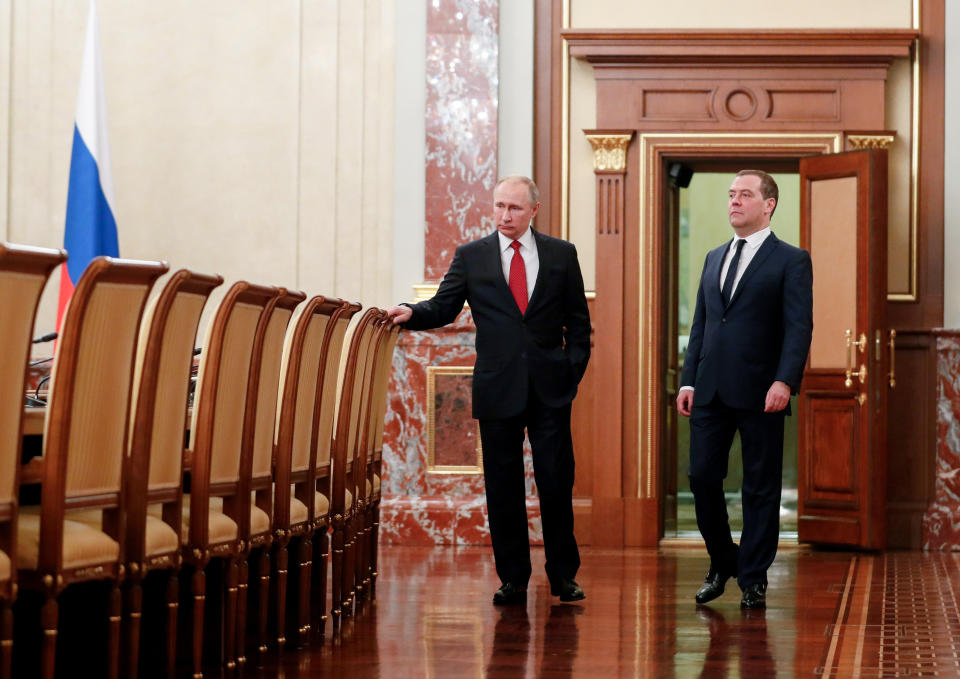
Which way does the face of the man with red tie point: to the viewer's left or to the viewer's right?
to the viewer's left

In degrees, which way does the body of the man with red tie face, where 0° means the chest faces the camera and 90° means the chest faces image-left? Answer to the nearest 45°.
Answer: approximately 0°

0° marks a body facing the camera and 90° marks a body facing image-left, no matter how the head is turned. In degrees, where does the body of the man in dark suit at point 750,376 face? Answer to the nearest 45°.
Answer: approximately 45°

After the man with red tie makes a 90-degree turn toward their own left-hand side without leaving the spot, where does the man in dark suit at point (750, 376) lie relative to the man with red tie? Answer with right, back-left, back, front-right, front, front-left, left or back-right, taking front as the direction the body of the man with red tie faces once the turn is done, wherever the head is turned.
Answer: front

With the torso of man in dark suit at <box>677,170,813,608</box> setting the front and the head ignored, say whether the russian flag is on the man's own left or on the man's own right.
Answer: on the man's own right

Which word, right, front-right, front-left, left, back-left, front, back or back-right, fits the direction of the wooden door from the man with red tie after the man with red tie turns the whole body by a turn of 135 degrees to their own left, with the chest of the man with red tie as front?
front

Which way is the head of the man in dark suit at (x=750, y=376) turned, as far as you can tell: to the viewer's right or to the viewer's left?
to the viewer's left
